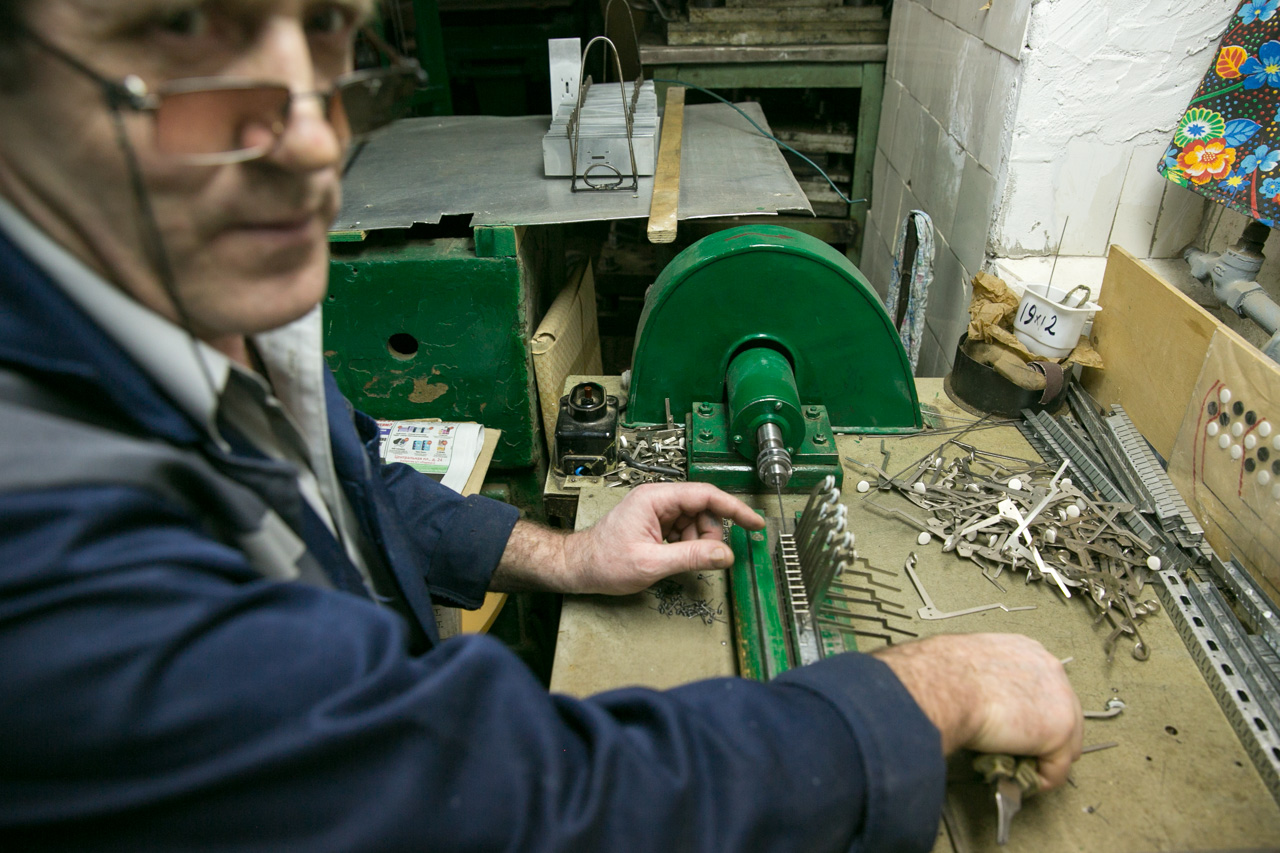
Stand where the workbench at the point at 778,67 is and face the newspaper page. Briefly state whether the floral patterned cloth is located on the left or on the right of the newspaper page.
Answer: left

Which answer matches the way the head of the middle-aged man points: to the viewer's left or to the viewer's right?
to the viewer's right

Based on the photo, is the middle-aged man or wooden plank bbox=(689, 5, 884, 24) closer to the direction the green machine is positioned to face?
the middle-aged man

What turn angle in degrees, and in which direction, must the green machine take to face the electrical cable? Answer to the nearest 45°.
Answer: approximately 180°

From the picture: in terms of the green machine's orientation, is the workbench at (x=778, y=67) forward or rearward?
rearward

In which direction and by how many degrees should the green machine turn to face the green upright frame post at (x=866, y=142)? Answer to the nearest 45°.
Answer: approximately 180°

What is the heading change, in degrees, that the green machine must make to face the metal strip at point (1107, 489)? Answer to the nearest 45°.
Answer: approximately 90° to its left

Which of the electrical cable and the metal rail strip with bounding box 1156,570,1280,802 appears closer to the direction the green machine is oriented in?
the metal rail strip

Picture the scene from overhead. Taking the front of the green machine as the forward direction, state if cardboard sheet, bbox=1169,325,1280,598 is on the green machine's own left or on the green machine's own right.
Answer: on the green machine's own left

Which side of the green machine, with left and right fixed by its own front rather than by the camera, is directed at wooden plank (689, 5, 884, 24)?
back

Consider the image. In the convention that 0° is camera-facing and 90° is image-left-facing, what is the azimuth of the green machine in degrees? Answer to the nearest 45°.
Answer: approximately 0°

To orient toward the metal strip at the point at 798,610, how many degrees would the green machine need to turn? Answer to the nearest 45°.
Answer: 0° — it already faces it

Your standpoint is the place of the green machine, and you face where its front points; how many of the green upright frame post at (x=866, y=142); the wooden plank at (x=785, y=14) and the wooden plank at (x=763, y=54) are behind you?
3

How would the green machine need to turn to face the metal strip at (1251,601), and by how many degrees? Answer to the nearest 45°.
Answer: approximately 45° to its left
